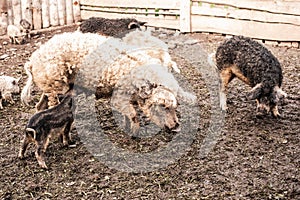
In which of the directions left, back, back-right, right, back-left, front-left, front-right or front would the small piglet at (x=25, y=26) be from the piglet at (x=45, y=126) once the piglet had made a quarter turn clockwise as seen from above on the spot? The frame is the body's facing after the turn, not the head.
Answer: back-left

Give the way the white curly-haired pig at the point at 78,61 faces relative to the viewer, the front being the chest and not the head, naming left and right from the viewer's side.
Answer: facing to the right of the viewer

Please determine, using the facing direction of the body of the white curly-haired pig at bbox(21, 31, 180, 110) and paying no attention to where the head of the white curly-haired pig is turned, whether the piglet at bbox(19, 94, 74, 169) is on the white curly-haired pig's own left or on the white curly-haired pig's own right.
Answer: on the white curly-haired pig's own right

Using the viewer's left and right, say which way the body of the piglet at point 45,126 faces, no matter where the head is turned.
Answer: facing away from the viewer and to the right of the viewer

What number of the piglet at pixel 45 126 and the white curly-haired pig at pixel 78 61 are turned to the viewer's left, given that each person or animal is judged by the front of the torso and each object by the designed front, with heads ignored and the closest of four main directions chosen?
0

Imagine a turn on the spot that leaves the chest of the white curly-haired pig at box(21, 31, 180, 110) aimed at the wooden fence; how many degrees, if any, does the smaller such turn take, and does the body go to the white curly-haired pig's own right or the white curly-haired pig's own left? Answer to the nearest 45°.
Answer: approximately 90° to the white curly-haired pig's own left

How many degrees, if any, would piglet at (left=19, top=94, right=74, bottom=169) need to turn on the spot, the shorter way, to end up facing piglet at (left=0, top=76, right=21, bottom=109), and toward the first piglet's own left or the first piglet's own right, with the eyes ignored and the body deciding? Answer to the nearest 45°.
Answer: approximately 45° to the first piglet's own left
